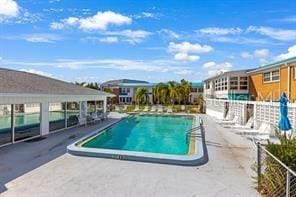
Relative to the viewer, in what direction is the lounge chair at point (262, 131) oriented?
to the viewer's left

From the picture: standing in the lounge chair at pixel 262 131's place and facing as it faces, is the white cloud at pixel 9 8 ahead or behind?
ahead

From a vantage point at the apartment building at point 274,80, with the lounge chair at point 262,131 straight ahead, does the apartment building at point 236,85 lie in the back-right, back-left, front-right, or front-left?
back-right

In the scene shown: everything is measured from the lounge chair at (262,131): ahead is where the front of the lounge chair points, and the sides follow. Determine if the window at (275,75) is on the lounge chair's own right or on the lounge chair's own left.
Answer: on the lounge chair's own right

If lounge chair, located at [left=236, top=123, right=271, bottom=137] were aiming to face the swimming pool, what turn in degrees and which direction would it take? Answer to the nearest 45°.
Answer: approximately 45° to its left

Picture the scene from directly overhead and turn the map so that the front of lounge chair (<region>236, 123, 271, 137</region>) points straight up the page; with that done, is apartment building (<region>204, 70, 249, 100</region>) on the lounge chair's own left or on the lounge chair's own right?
on the lounge chair's own right

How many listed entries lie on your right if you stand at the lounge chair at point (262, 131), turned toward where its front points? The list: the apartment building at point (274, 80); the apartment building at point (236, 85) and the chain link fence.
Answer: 2

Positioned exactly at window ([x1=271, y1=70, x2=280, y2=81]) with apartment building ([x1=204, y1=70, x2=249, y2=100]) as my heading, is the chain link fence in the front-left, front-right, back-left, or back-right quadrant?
back-left

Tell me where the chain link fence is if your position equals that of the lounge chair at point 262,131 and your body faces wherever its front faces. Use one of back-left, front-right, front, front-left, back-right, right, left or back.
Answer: left

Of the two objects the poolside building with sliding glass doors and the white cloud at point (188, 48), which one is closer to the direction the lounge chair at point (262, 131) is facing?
the poolside building with sliding glass doors

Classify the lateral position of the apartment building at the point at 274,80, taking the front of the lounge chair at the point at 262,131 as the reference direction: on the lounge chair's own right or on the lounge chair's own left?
on the lounge chair's own right

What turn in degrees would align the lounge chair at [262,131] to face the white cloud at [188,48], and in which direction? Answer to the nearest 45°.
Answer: approximately 45° to its right
